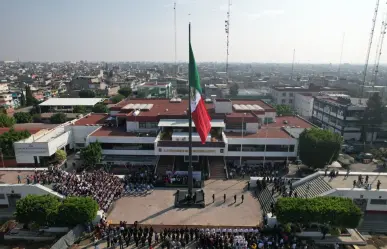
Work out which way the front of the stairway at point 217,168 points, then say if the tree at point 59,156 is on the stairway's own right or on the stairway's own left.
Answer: on the stairway's own right

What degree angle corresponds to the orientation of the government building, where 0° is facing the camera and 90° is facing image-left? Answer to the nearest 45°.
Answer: approximately 0°

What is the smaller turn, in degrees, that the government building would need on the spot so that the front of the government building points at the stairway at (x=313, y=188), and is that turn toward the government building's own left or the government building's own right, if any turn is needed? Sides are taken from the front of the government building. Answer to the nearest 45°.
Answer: approximately 45° to the government building's own left

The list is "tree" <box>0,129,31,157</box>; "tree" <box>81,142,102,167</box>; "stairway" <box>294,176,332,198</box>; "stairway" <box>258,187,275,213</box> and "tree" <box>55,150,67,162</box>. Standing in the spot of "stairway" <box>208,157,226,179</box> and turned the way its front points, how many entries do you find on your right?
3

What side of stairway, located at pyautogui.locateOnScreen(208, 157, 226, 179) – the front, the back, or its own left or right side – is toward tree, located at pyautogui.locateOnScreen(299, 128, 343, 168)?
left

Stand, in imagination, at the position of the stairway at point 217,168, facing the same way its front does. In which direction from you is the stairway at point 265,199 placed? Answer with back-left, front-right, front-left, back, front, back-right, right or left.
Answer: front-left

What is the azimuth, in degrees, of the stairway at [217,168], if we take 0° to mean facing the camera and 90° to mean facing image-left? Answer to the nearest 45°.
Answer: approximately 0°

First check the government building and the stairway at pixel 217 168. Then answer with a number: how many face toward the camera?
2

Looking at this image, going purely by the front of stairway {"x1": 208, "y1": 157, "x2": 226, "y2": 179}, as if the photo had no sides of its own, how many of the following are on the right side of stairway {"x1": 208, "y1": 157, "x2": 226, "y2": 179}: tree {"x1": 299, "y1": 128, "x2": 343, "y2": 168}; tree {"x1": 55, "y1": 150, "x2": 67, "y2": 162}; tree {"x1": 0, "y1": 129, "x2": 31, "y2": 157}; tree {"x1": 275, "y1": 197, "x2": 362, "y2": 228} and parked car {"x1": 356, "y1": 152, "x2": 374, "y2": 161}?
2

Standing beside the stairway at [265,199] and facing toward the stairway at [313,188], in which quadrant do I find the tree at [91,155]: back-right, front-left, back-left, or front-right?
back-left

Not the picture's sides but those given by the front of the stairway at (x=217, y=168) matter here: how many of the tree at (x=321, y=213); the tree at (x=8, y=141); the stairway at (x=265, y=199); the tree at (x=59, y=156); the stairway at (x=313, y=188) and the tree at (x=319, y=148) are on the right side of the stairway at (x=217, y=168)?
2

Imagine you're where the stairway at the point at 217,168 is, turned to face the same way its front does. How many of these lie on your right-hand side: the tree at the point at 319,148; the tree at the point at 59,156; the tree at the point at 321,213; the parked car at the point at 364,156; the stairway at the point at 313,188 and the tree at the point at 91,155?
2

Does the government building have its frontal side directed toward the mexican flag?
yes

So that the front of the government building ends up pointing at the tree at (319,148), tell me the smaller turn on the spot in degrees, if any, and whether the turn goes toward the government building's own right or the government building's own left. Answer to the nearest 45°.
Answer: approximately 90° to the government building's own left
